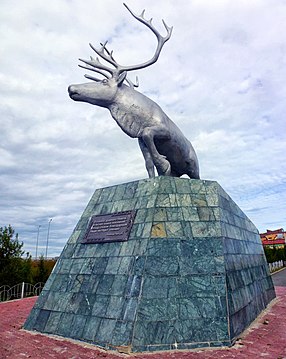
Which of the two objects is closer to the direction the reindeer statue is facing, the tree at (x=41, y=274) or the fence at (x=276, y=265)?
the tree

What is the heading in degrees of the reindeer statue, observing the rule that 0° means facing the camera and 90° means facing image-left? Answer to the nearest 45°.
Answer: approximately 90°

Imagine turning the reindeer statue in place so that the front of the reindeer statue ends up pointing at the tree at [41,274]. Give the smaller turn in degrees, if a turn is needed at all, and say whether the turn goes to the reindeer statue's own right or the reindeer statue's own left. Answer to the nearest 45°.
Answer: approximately 45° to the reindeer statue's own right

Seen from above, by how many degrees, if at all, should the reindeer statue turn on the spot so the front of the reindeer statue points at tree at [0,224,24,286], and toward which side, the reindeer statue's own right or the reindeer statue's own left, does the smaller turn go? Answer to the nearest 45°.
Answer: approximately 45° to the reindeer statue's own right

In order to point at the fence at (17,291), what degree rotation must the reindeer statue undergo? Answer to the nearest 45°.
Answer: approximately 45° to its right
